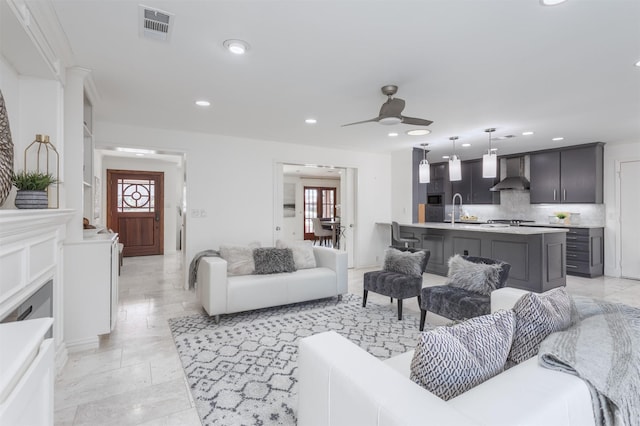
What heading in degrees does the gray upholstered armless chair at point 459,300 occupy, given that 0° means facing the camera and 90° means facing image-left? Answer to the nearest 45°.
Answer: approximately 45°

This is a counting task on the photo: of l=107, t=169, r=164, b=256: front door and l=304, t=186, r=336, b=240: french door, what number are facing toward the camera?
2

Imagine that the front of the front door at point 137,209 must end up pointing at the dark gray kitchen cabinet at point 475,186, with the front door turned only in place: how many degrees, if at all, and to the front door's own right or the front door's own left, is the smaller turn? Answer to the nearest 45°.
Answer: approximately 45° to the front door's own left

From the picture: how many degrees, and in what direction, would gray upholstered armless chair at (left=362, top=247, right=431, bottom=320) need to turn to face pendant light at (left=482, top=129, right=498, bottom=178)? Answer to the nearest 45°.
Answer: approximately 180°

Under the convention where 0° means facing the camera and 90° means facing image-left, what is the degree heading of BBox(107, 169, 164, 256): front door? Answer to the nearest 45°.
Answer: approximately 0°

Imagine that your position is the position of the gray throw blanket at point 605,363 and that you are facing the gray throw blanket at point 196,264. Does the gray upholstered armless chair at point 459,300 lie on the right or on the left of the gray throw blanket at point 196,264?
right

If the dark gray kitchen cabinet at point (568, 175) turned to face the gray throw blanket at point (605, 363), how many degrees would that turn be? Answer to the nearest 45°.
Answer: approximately 45° to its left

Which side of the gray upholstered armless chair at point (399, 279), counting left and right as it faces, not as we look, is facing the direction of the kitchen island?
back

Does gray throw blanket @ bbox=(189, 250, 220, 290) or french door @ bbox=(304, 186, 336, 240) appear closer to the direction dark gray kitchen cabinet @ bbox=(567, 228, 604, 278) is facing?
the gray throw blanket

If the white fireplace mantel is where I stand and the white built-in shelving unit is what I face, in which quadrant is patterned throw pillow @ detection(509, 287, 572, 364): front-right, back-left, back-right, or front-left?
back-right

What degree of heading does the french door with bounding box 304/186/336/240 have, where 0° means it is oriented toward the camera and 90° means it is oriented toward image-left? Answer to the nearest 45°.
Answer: approximately 0°
